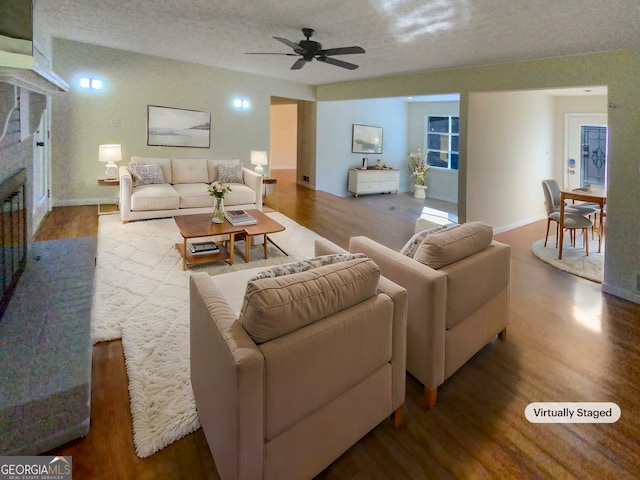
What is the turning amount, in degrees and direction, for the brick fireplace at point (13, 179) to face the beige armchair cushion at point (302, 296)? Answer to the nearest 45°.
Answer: approximately 90° to its right

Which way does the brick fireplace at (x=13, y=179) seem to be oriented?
to the viewer's right

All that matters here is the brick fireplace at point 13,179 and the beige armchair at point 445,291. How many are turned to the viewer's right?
1

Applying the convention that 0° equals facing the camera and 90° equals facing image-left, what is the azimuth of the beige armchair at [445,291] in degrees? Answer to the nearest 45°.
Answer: approximately 135°

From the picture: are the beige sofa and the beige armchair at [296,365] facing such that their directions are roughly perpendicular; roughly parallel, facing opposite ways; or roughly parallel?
roughly parallel, facing opposite ways

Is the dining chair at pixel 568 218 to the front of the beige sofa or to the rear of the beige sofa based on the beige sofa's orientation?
to the front

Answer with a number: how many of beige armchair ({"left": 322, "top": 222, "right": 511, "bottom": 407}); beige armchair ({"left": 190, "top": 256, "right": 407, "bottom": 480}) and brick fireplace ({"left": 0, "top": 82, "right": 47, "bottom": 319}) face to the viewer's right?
1

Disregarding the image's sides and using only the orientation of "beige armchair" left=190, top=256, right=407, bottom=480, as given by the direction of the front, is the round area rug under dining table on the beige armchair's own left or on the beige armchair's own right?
on the beige armchair's own right

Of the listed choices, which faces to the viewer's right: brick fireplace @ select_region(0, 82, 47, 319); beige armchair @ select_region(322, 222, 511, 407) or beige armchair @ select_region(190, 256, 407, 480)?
the brick fireplace

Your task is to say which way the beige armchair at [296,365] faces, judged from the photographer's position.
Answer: facing away from the viewer and to the left of the viewer

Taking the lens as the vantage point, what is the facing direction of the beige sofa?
facing the viewer and to the right of the viewer

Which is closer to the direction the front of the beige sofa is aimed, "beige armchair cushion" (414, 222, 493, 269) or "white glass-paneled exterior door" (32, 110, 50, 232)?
the beige armchair cushion

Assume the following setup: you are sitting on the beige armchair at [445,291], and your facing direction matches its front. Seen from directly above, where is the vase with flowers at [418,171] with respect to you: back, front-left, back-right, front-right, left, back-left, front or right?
front-right

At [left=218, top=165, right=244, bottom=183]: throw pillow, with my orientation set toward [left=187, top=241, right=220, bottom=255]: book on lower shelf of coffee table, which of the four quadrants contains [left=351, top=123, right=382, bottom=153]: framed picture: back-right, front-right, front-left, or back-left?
back-left

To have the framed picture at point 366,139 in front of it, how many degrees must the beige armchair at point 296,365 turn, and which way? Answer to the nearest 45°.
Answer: approximately 45° to its right

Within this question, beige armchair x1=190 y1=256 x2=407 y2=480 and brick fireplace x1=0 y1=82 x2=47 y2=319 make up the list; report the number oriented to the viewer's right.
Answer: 1
